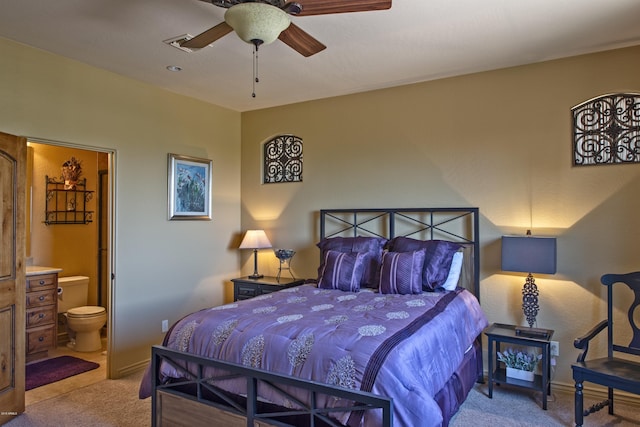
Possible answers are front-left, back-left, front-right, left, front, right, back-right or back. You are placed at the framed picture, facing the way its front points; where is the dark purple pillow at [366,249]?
front

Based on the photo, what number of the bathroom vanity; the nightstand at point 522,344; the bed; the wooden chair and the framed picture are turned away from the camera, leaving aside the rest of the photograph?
0

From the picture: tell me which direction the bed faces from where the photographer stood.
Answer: facing the viewer and to the left of the viewer

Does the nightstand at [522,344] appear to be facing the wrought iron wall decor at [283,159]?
no

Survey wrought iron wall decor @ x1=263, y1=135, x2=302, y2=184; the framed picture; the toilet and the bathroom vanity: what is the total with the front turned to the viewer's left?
0

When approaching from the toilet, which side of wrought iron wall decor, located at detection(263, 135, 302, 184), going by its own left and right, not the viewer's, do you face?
right

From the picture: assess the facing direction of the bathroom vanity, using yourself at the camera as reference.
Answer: facing the viewer and to the right of the viewer

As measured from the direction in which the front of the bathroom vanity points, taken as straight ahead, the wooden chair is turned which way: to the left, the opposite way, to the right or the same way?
to the right

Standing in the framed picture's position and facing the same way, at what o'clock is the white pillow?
The white pillow is roughly at 12 o'clock from the framed picture.

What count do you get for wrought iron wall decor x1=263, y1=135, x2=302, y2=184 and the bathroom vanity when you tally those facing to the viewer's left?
0

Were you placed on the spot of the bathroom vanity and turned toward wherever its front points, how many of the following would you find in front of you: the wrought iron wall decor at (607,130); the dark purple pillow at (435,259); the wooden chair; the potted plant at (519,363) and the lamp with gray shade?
5

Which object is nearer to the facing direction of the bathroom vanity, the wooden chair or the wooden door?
the wooden chair

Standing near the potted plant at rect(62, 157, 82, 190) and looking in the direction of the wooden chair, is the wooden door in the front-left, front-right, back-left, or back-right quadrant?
front-right

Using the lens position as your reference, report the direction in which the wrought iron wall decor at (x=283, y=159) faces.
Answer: facing the viewer

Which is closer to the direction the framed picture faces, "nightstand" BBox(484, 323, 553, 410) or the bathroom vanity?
the nightstand
